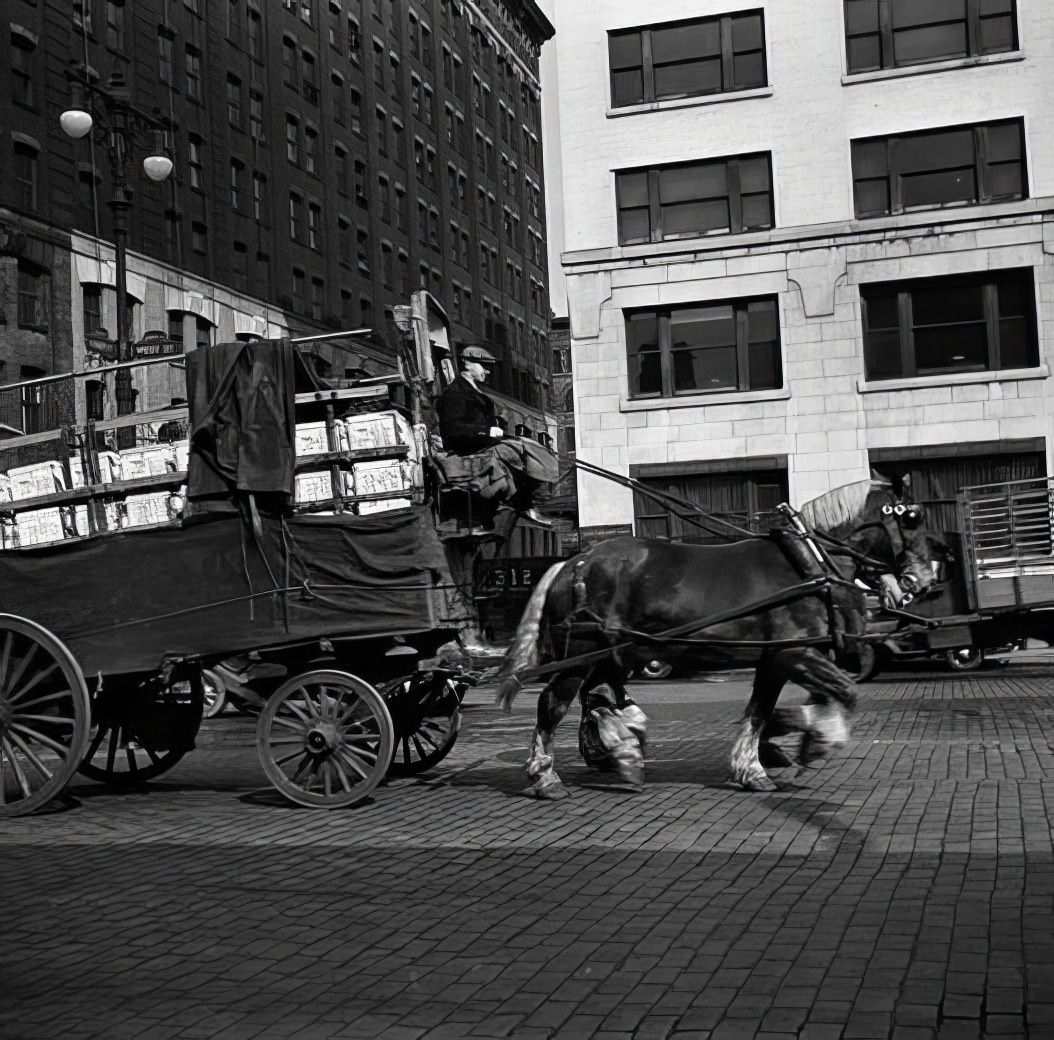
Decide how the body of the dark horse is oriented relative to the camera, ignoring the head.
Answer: to the viewer's right

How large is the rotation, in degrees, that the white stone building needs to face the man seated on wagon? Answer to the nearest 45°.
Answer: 0° — it already faces them

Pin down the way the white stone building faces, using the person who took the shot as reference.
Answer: facing the viewer

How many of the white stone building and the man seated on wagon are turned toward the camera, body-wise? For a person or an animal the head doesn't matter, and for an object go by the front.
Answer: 1

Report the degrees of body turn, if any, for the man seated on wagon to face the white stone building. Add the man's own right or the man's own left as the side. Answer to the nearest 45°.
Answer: approximately 90° to the man's own left

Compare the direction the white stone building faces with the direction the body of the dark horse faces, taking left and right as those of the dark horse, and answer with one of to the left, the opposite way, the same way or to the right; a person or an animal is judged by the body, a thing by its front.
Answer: to the right

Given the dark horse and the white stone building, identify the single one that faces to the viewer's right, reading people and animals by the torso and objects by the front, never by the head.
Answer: the dark horse

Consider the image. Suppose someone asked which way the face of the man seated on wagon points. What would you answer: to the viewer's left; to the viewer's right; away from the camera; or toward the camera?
to the viewer's right

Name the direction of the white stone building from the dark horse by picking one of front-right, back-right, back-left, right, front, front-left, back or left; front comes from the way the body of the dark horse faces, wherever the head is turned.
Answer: left

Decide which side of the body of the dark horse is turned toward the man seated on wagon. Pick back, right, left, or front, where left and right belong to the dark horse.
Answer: back

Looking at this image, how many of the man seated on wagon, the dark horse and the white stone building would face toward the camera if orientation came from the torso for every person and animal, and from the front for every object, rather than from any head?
1

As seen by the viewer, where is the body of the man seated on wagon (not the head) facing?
to the viewer's right

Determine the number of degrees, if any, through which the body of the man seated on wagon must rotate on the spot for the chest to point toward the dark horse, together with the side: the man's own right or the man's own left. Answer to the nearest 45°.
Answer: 0° — they already face it

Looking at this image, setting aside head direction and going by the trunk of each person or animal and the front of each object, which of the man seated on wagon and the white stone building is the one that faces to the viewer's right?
the man seated on wagon
